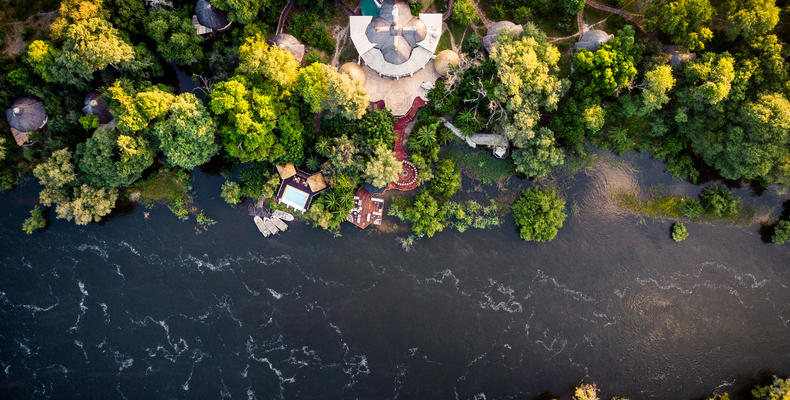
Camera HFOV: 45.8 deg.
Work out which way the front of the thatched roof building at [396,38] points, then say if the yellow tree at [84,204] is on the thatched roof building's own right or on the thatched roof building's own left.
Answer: on the thatched roof building's own right

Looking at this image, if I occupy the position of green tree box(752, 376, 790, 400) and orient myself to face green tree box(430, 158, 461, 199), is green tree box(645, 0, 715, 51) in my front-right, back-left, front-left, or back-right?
front-right

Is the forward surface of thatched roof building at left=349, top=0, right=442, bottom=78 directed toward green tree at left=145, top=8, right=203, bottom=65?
no

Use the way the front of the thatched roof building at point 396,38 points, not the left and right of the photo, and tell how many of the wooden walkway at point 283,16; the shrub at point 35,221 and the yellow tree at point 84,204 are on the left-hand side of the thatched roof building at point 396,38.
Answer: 0

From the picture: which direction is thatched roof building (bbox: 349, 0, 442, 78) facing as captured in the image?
toward the camera

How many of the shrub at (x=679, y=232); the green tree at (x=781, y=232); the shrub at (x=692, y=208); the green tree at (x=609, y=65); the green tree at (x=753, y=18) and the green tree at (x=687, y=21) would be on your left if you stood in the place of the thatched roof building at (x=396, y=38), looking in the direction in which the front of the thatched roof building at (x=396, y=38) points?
6

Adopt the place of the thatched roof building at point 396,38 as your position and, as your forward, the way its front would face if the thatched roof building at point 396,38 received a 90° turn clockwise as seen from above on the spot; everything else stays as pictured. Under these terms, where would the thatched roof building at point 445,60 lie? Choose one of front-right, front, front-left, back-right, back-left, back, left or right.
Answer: back

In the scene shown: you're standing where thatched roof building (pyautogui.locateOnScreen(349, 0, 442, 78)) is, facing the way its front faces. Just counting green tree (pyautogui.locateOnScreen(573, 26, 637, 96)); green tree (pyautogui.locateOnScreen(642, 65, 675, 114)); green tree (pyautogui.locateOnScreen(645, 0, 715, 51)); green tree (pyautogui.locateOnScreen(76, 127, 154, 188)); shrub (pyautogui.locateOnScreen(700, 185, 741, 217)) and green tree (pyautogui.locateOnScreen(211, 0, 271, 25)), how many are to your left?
4

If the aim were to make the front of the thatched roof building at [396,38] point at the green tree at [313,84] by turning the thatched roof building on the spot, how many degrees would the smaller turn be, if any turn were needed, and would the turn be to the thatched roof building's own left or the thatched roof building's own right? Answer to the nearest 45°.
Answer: approximately 45° to the thatched roof building's own right

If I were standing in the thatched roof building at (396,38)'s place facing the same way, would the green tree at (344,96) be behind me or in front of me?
in front

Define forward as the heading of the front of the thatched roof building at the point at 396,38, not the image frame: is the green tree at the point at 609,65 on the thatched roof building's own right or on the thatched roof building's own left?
on the thatched roof building's own left

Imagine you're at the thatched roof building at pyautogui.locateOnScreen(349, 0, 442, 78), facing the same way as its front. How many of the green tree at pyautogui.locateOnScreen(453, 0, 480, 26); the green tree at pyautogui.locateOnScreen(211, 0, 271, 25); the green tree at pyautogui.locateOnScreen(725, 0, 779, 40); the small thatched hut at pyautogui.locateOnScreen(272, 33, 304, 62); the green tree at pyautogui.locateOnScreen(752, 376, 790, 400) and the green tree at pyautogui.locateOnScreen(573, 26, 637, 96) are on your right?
2

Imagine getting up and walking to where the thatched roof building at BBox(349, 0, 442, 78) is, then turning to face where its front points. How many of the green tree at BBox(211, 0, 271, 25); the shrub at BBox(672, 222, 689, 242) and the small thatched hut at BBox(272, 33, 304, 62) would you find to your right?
2

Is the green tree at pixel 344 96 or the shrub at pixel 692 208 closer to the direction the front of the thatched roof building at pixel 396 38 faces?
the green tree

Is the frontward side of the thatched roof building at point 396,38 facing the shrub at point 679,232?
no

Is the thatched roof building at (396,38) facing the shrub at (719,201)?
no

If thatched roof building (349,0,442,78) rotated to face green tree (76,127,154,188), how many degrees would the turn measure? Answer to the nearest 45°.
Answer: approximately 45° to its right

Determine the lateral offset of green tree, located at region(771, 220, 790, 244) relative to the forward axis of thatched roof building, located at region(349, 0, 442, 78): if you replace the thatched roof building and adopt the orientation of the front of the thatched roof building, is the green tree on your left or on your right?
on your left

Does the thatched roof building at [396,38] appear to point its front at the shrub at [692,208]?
no
